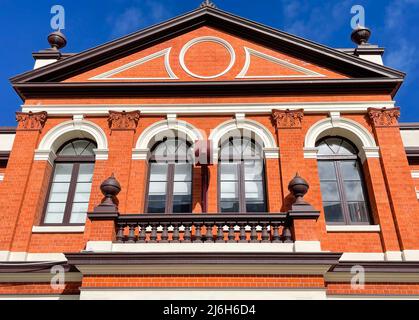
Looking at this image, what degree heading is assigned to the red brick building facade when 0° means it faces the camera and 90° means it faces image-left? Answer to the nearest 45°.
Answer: approximately 0°
